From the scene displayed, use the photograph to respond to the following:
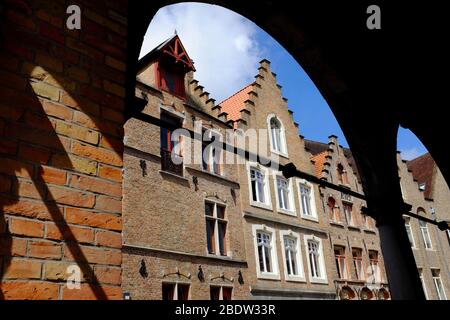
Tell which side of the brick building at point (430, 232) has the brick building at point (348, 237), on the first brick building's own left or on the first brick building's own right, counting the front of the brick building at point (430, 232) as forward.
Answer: on the first brick building's own right

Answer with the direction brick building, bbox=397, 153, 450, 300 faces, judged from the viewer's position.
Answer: facing the viewer and to the right of the viewer
